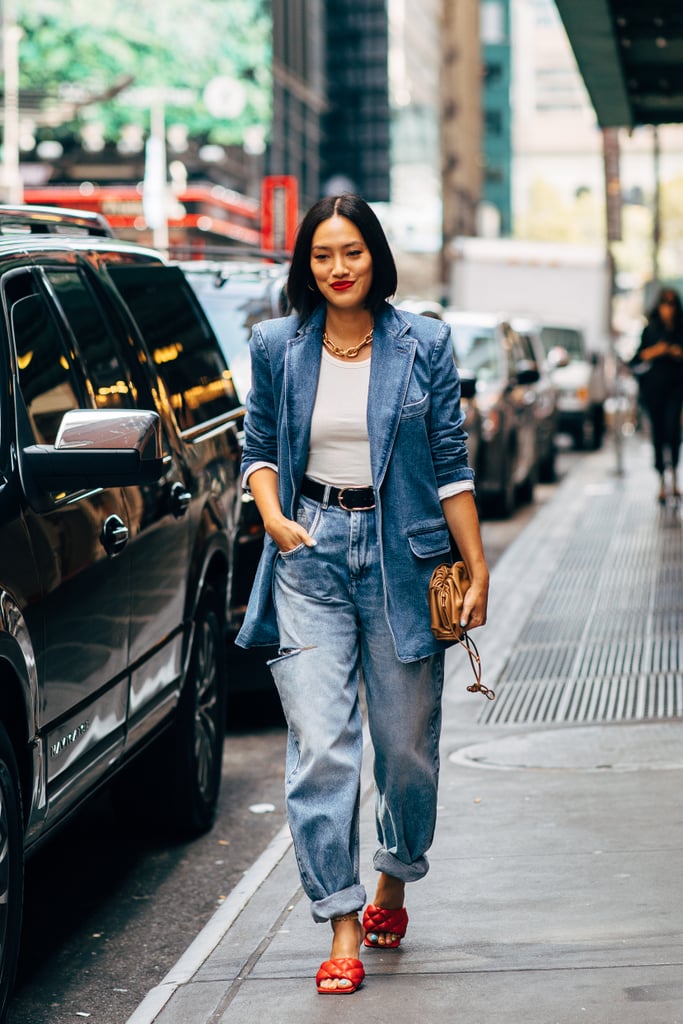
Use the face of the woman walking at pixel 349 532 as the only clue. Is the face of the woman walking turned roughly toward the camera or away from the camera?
toward the camera

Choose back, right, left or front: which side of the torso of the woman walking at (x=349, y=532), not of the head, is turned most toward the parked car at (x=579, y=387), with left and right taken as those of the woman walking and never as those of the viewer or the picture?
back

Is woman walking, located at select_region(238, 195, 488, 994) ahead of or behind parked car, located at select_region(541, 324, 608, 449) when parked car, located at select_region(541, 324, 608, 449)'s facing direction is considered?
ahead

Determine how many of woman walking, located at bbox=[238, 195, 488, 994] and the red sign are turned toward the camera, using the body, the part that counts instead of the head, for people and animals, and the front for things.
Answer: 2

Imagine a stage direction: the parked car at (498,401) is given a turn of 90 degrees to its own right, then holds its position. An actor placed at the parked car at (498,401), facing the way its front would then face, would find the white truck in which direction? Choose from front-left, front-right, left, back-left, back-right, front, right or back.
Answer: front-right

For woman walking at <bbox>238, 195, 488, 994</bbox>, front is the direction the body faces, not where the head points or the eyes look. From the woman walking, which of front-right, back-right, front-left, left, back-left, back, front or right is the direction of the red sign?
back

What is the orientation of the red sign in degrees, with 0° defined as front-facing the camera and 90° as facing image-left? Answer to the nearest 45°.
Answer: approximately 0°

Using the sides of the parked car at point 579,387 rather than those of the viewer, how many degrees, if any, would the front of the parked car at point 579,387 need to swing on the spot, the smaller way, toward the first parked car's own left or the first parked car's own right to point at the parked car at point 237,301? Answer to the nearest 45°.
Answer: approximately 45° to the first parked car's own left

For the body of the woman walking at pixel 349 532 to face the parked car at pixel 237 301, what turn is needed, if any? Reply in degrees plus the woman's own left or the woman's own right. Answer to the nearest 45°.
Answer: approximately 180°

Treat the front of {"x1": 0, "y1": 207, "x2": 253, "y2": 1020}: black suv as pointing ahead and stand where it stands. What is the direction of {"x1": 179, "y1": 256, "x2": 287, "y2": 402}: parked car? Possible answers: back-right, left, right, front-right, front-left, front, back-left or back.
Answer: back-right

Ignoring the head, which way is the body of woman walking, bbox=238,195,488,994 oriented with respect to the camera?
toward the camera
